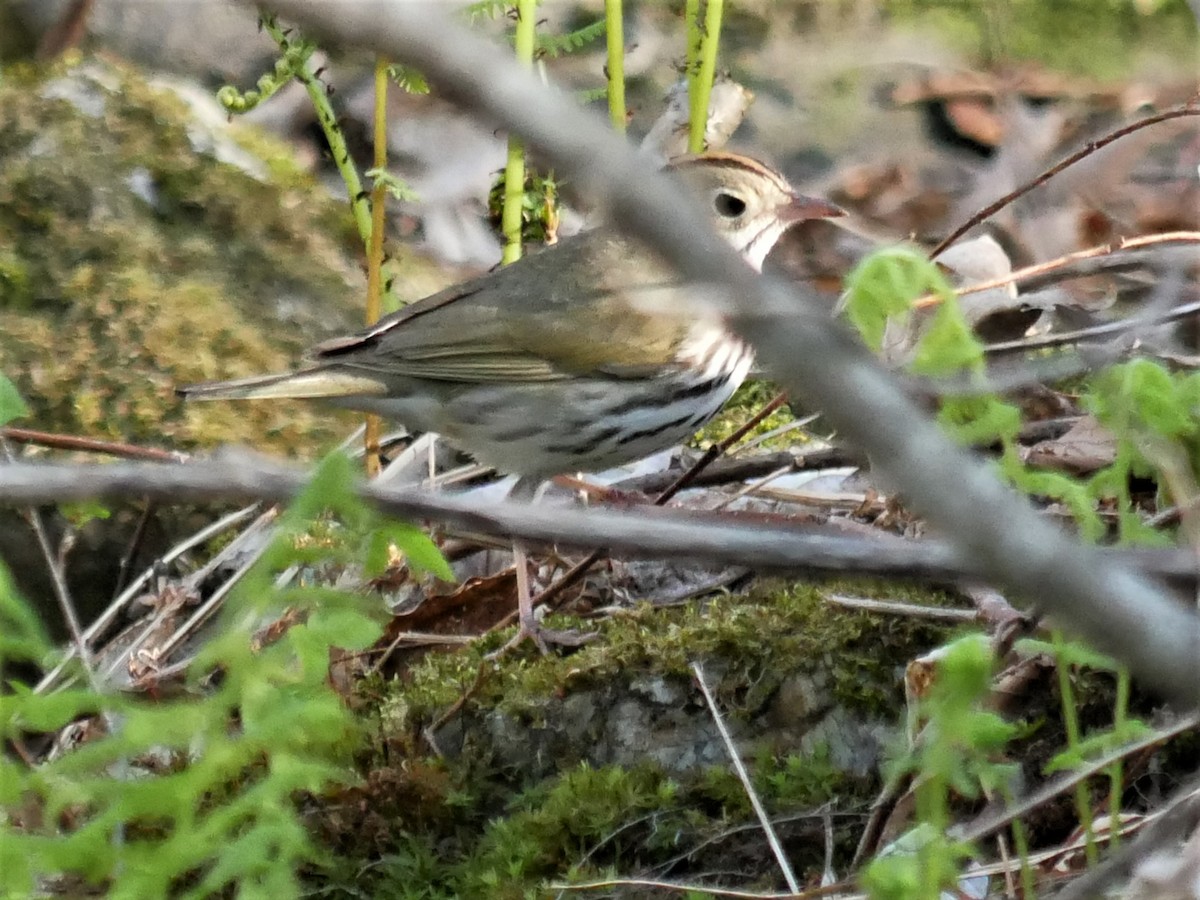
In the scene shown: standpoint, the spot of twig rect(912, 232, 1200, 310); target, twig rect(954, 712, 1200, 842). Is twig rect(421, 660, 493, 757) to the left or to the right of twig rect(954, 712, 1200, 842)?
right

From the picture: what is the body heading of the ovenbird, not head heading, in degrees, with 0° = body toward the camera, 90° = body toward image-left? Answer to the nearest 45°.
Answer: approximately 270°

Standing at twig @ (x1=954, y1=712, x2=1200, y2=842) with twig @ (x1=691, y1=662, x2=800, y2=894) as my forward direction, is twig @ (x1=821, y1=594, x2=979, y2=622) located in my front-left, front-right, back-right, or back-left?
front-right

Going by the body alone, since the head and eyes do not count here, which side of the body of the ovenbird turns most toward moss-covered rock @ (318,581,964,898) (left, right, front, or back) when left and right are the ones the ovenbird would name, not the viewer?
right

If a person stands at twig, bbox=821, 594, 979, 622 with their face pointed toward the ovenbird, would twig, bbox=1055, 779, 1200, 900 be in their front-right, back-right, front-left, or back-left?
back-left

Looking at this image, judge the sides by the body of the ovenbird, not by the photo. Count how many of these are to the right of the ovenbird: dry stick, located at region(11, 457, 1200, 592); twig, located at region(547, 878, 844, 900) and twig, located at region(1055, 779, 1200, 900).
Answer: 3
